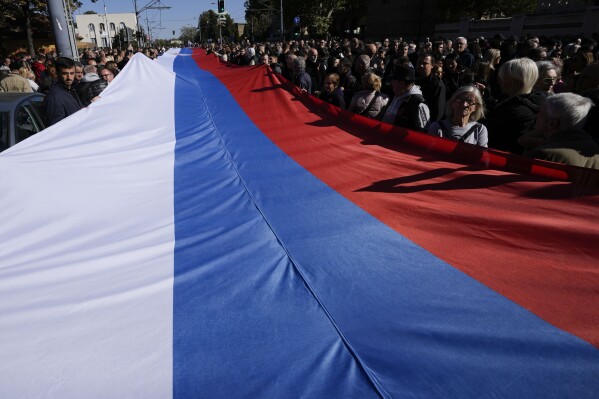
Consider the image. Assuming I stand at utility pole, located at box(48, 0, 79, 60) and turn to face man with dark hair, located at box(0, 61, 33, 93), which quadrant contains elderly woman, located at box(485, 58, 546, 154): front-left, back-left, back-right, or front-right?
front-left

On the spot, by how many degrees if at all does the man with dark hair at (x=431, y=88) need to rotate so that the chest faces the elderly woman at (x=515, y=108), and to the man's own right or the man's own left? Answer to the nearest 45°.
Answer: approximately 45° to the man's own left

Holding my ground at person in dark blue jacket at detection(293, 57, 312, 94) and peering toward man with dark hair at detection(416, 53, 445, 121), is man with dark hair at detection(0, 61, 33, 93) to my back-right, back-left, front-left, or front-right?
back-right

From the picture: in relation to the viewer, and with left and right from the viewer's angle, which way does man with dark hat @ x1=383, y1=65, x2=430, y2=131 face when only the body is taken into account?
facing the viewer and to the left of the viewer

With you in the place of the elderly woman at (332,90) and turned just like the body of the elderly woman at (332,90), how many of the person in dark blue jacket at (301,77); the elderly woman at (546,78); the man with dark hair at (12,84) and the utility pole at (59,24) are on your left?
1

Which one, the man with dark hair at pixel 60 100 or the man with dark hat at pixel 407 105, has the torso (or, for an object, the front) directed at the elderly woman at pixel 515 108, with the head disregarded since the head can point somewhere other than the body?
the man with dark hair at pixel 60 100

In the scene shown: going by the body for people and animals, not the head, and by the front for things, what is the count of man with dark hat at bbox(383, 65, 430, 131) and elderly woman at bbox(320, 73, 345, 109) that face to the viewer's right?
0

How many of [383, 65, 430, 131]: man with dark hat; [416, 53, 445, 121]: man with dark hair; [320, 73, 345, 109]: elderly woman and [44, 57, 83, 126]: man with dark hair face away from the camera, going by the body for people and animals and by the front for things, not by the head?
0

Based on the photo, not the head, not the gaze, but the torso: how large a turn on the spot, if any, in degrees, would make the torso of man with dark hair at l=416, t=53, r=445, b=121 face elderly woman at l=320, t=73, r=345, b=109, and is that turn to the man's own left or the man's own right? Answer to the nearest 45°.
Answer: approximately 45° to the man's own right

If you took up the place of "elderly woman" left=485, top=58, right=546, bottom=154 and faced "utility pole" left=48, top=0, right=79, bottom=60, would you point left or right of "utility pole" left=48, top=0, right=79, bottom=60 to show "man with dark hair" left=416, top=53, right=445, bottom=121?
right

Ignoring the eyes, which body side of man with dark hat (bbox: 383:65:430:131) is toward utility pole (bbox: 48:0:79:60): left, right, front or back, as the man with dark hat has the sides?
right

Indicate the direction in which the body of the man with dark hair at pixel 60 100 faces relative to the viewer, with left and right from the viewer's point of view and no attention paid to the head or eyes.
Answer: facing the viewer and to the right of the viewer
